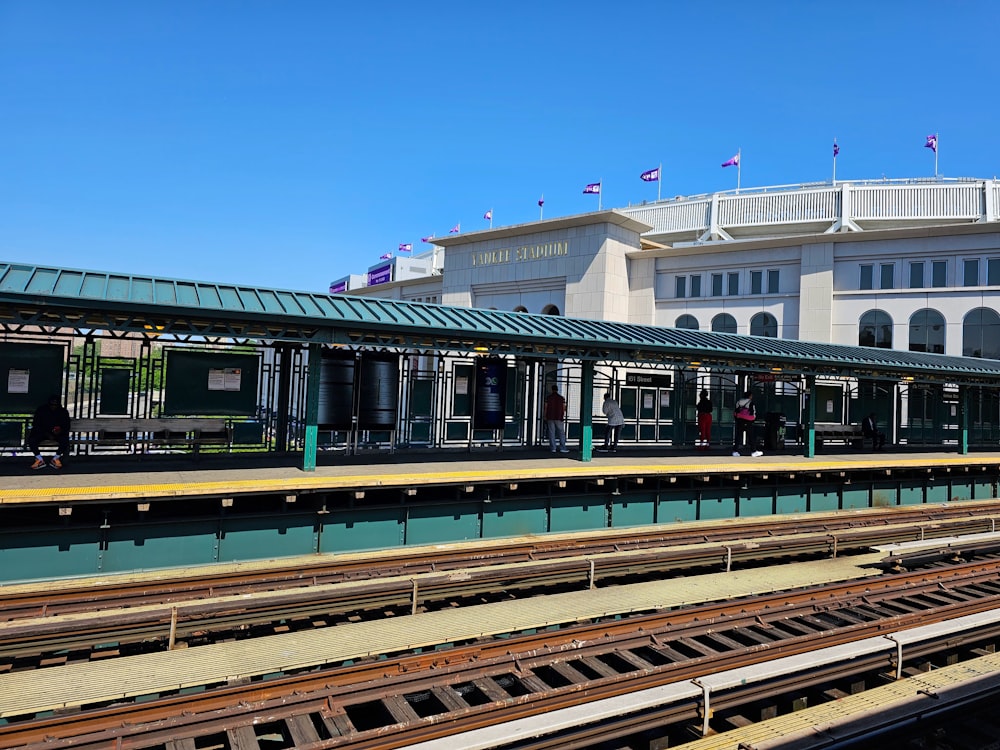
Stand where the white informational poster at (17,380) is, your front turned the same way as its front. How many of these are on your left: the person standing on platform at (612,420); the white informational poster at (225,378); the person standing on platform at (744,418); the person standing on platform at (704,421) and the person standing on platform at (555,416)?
5

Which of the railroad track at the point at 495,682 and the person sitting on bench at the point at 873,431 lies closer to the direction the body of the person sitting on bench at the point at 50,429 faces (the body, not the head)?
the railroad track

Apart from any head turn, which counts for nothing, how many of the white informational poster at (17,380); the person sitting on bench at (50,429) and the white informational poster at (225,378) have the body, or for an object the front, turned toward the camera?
3

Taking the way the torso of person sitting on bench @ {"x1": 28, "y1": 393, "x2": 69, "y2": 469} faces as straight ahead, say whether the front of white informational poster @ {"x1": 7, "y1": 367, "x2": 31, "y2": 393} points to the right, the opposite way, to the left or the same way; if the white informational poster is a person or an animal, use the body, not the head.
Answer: the same way

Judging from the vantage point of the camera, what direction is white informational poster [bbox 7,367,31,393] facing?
facing the viewer

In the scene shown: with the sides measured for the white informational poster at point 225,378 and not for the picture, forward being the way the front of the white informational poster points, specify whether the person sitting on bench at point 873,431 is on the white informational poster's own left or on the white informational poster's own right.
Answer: on the white informational poster's own left

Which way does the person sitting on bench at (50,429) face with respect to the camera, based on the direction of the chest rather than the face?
toward the camera

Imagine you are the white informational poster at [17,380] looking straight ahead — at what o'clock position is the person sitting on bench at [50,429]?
The person sitting on bench is roughly at 11 o'clock from the white informational poster.

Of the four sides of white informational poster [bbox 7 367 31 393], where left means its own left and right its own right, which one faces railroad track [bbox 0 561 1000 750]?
front

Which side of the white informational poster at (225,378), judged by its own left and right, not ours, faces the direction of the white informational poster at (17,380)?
right

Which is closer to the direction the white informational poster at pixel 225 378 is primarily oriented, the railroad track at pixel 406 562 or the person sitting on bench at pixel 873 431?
the railroad track

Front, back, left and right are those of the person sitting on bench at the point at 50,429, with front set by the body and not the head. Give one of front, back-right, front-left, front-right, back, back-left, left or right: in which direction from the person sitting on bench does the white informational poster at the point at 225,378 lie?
left

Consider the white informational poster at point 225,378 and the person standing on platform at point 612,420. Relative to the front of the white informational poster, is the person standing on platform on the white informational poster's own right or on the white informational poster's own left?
on the white informational poster's own left

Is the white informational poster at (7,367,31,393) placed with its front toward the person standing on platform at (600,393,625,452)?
no

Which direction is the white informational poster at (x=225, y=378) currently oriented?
toward the camera

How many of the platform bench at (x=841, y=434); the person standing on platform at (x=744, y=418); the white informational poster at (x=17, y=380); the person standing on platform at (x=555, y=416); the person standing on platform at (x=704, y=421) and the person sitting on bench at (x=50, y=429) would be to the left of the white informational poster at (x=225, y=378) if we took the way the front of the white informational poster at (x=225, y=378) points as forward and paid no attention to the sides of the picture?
4

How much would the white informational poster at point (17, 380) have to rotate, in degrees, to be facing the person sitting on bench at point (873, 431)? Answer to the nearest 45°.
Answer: approximately 90° to its left

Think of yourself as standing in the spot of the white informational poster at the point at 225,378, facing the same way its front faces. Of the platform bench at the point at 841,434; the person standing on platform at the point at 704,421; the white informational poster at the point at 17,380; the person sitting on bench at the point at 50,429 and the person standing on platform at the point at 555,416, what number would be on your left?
3

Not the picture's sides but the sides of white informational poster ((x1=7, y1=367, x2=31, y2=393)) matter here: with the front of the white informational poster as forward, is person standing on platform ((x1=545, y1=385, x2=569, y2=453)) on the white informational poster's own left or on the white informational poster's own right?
on the white informational poster's own left

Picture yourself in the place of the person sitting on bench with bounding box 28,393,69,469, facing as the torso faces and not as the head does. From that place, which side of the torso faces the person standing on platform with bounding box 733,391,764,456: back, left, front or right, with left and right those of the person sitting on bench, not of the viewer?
left
